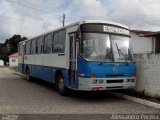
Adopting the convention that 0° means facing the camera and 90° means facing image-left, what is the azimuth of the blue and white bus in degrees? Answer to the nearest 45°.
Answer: approximately 315°
